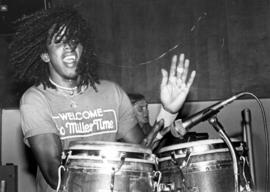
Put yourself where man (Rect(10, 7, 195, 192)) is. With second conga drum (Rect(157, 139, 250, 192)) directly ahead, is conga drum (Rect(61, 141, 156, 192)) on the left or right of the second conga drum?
right

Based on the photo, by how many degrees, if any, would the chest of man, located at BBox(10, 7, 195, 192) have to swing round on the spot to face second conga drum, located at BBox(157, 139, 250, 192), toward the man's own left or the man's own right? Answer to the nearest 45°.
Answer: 0° — they already face it

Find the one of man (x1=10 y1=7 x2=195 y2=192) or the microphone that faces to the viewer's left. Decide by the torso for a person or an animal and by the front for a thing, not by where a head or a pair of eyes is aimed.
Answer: the microphone

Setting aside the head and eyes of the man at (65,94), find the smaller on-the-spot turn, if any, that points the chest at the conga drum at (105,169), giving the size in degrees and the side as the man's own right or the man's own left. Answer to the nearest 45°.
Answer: approximately 45° to the man's own right

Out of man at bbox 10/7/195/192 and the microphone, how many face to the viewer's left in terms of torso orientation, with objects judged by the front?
1

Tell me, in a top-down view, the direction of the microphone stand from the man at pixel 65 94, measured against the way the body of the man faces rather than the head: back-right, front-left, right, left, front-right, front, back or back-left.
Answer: front

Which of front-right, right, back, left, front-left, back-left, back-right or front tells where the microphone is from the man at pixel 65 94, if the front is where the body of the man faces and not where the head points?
front

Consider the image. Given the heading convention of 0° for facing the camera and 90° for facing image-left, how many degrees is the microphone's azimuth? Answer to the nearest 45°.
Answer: approximately 90°
